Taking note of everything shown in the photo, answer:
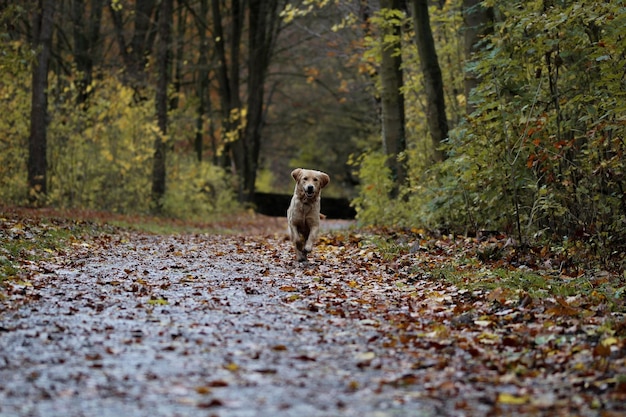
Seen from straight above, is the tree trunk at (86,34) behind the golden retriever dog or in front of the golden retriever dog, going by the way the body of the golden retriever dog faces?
behind

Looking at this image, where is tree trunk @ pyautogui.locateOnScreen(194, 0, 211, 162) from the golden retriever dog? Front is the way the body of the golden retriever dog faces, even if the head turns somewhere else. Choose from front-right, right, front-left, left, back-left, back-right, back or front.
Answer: back

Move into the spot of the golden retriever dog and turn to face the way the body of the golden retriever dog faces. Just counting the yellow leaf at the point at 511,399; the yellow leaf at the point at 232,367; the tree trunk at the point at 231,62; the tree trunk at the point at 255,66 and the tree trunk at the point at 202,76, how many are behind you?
3

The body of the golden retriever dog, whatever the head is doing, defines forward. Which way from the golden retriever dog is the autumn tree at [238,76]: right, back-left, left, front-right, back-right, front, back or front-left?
back

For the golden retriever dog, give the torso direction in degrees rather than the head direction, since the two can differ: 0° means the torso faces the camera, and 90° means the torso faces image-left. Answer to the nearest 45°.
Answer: approximately 0°

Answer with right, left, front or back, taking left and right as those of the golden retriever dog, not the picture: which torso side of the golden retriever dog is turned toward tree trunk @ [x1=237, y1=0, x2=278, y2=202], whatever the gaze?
back

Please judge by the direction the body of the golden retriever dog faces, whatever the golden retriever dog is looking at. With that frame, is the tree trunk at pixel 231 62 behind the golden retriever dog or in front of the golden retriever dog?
behind

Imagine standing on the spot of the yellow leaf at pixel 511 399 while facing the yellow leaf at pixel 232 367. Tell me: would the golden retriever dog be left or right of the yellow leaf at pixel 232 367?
right

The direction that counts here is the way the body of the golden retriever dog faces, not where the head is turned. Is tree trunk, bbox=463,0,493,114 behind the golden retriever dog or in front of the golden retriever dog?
behind

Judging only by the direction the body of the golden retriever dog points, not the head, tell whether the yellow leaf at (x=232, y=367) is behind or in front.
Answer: in front
